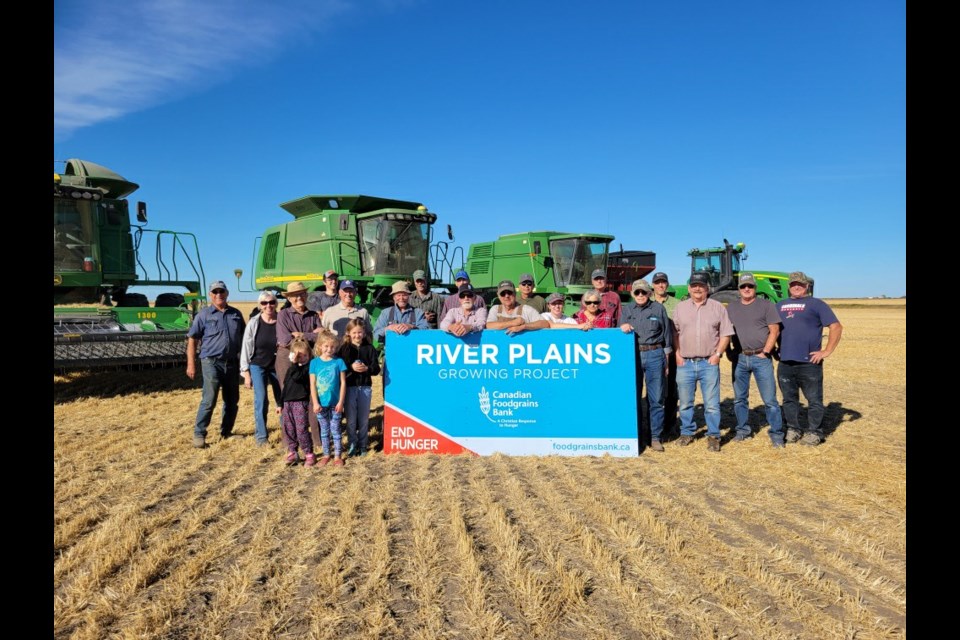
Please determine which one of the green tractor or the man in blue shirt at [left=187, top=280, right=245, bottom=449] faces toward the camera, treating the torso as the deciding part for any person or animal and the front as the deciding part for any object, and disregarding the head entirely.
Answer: the man in blue shirt

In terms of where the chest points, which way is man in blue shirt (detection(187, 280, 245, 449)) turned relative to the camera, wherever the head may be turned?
toward the camera

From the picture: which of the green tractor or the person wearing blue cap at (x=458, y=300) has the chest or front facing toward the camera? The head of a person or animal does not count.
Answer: the person wearing blue cap

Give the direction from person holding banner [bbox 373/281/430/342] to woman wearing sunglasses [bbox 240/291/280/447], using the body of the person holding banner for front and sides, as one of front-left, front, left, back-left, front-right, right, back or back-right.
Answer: right

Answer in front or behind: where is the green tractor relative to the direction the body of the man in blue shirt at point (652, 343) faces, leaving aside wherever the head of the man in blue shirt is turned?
behind

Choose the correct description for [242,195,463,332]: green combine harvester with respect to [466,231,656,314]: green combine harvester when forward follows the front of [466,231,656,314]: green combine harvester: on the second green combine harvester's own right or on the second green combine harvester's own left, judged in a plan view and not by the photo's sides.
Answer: on the second green combine harvester's own right

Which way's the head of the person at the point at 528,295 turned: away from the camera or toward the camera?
toward the camera

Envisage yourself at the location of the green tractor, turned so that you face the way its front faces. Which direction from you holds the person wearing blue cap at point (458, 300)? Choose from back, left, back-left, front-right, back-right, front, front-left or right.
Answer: right

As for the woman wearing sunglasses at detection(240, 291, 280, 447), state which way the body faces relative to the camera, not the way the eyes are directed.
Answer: toward the camera

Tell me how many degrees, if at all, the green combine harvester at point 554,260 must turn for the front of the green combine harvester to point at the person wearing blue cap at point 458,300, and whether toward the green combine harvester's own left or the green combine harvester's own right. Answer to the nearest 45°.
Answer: approximately 45° to the green combine harvester's own right

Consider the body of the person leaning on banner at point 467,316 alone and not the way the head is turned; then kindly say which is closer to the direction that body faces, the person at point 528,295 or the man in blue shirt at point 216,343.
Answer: the man in blue shirt

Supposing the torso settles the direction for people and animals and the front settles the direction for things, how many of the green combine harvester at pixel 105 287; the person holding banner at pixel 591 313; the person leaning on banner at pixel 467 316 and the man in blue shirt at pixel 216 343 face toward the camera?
4

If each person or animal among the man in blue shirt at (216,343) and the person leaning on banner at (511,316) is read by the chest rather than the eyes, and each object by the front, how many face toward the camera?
2

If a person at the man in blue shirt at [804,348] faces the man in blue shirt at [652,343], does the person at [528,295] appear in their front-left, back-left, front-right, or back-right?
front-right

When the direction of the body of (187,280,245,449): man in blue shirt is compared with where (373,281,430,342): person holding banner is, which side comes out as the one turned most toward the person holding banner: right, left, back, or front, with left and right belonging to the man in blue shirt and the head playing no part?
left

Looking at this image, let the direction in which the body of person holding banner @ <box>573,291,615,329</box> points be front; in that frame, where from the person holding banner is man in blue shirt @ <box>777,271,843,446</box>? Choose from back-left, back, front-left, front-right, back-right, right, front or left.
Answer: left

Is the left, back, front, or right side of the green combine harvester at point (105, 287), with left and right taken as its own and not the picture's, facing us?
front

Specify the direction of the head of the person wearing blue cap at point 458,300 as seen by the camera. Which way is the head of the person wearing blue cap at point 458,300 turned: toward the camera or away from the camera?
toward the camera

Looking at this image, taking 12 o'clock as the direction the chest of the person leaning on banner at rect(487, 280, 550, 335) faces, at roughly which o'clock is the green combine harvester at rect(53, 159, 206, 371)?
The green combine harvester is roughly at 4 o'clock from the person leaning on banner.
